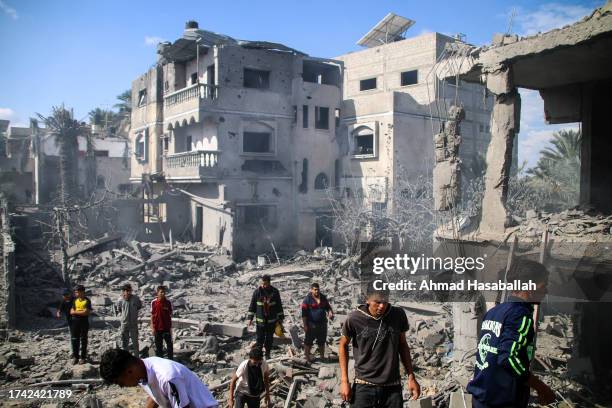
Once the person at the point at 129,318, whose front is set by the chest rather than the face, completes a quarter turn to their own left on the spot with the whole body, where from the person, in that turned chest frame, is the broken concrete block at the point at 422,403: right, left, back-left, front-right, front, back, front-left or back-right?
front-right

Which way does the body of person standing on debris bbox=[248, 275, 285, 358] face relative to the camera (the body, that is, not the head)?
toward the camera

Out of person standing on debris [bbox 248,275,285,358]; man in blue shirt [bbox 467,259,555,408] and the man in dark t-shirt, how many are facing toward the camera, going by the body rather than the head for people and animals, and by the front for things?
2

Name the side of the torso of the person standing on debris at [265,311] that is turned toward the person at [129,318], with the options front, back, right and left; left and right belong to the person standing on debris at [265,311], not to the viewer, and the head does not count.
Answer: right

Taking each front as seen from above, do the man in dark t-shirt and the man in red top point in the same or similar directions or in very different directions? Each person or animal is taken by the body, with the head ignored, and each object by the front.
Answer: same or similar directions

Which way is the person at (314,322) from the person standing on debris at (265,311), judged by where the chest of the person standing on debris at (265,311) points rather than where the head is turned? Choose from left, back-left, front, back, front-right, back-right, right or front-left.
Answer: left

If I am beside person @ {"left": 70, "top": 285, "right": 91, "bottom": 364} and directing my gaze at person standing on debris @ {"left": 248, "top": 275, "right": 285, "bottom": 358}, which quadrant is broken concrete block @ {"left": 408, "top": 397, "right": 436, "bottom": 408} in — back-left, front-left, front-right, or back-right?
front-right

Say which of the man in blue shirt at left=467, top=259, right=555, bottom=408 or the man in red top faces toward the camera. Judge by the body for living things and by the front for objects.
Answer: the man in red top

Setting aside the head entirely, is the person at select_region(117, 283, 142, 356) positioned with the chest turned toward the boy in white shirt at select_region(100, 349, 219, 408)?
yes

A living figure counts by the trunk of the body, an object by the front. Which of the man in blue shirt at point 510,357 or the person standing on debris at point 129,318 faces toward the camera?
the person standing on debris

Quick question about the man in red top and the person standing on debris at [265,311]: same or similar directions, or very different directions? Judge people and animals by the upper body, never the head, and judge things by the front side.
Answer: same or similar directions

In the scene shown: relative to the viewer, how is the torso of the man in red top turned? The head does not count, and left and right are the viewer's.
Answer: facing the viewer

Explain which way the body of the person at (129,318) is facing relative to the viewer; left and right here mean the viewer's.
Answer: facing the viewer

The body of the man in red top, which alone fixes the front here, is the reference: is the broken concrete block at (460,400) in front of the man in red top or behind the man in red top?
in front

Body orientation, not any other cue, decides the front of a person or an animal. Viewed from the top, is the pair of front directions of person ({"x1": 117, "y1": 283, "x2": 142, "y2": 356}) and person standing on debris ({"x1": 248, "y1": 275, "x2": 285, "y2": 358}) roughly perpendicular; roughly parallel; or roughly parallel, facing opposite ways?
roughly parallel

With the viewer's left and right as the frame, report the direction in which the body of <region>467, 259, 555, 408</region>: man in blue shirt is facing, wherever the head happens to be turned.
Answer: facing away from the viewer and to the right of the viewer

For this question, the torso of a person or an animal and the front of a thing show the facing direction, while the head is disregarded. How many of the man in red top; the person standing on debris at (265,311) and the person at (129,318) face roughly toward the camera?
3

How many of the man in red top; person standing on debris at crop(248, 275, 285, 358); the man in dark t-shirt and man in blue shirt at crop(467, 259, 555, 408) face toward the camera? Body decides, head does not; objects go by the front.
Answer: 3

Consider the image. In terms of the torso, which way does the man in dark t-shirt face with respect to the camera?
toward the camera
